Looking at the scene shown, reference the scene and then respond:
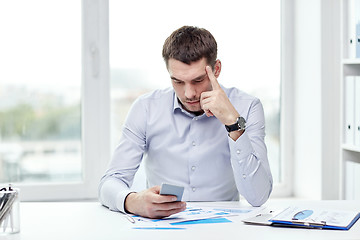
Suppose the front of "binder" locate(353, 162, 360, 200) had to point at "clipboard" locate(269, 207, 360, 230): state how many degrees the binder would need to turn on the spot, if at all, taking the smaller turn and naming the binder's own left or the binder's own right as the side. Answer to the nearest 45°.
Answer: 0° — it already faces it

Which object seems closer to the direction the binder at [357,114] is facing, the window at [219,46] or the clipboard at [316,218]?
the clipboard

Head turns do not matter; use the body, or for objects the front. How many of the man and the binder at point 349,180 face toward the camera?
2

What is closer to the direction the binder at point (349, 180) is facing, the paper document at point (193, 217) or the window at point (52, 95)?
the paper document

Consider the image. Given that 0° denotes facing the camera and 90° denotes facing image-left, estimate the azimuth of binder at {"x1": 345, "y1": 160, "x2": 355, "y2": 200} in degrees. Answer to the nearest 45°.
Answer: approximately 0°
